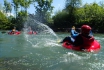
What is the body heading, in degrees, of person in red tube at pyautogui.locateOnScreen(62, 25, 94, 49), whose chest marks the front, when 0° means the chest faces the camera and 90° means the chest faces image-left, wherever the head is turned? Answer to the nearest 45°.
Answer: approximately 90°
